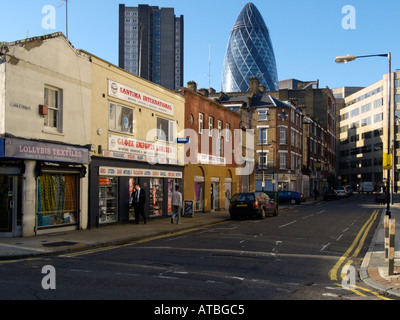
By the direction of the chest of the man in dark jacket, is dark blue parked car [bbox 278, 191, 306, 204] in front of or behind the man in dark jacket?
behind

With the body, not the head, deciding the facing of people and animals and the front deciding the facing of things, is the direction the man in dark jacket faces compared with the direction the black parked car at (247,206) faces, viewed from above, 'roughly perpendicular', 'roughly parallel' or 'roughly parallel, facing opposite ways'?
roughly parallel, facing opposite ways

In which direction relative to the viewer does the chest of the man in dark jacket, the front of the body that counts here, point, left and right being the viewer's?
facing the viewer and to the left of the viewer

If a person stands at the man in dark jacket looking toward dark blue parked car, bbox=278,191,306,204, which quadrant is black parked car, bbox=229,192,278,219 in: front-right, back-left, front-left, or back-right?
front-right

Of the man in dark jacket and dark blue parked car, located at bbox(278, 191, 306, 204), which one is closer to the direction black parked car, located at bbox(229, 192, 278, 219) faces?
the dark blue parked car

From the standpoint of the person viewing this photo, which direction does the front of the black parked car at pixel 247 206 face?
facing away from the viewer and to the right of the viewer

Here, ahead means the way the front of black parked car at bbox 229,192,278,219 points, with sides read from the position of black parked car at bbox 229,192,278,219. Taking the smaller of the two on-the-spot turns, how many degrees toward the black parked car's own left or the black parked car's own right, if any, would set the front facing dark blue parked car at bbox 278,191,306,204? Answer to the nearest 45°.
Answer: approximately 45° to the black parked car's own left

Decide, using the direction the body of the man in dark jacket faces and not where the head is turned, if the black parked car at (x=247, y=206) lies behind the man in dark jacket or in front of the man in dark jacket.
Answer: behind

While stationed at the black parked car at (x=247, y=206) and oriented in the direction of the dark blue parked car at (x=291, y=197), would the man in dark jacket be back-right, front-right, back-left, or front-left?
back-left
